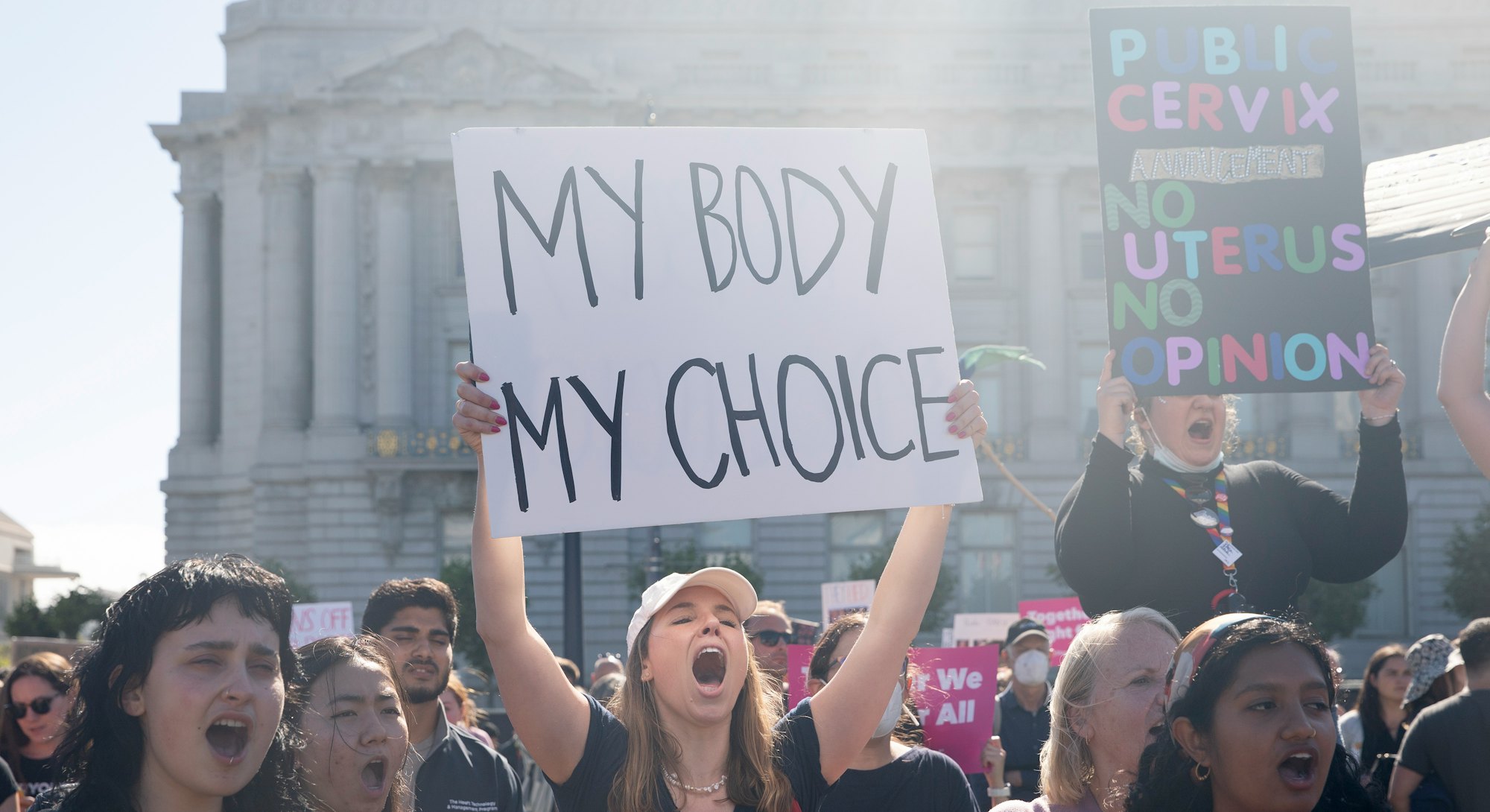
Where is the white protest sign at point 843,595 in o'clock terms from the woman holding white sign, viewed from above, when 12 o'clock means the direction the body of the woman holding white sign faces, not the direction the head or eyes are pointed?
The white protest sign is roughly at 6 o'clock from the woman holding white sign.

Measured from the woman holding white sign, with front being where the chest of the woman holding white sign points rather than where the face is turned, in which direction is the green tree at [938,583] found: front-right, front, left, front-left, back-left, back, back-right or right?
back

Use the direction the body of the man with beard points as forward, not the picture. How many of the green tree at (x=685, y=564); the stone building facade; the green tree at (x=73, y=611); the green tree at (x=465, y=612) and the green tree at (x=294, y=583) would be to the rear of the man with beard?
5

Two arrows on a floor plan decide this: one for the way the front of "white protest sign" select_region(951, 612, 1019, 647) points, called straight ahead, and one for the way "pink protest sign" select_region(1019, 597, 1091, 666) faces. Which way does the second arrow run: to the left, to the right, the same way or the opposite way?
the same way

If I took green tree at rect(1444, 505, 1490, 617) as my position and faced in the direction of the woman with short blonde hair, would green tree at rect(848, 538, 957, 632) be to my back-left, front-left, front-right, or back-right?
front-right

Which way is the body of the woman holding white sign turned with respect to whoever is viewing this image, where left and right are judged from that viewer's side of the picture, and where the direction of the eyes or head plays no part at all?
facing the viewer

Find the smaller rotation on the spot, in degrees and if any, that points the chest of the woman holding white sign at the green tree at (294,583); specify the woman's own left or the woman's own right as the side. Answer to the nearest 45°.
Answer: approximately 180°

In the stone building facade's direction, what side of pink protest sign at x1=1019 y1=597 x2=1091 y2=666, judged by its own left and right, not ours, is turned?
back

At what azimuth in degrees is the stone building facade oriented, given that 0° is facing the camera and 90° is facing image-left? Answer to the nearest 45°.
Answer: approximately 0°

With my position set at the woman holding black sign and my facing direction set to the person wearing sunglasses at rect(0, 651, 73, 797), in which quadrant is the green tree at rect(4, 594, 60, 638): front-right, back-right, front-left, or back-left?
front-right

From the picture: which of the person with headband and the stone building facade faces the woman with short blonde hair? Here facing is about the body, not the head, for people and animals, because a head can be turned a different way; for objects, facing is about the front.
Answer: the stone building facade

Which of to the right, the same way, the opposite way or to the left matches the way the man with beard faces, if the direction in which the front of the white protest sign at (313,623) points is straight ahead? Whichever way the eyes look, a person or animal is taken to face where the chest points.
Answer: the same way

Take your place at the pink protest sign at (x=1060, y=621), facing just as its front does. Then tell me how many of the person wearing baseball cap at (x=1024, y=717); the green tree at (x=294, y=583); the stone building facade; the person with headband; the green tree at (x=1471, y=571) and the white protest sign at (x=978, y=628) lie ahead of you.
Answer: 2

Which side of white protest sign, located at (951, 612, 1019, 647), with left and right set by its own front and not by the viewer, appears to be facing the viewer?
front

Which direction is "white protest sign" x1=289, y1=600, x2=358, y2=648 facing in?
toward the camera

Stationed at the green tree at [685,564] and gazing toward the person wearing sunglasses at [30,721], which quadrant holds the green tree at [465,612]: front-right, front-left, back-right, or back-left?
front-right
